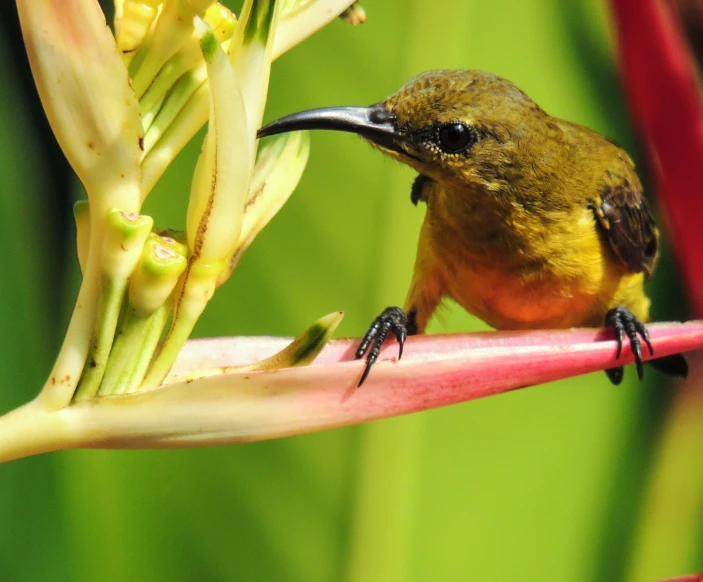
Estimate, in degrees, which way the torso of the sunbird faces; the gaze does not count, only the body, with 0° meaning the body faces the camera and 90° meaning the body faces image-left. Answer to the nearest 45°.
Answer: approximately 45°
